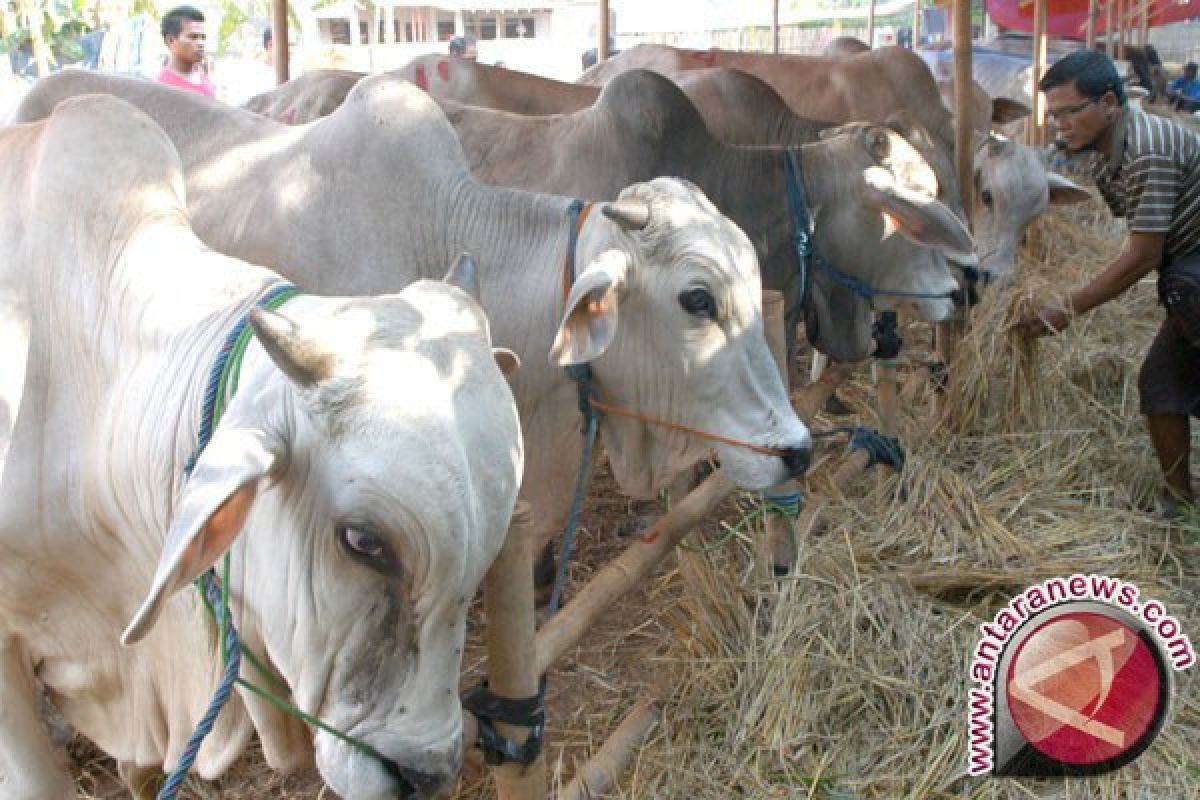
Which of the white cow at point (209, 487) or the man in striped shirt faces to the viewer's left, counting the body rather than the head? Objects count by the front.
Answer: the man in striped shirt

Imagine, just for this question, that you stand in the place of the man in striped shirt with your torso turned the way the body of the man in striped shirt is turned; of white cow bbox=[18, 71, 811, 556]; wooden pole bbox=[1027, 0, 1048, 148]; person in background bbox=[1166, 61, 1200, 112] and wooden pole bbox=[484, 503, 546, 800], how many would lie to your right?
2

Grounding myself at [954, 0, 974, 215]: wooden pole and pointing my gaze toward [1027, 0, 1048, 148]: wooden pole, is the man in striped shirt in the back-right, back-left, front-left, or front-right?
back-right

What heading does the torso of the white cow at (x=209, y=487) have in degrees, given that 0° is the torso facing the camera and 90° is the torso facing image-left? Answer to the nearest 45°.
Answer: approximately 315°

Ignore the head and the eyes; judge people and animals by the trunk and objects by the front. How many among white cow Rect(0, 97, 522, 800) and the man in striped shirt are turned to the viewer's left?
1

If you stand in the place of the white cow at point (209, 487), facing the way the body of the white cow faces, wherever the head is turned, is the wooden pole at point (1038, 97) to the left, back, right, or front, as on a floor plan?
left

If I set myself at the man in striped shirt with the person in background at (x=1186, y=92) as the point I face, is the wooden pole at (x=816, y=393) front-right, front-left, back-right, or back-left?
back-left

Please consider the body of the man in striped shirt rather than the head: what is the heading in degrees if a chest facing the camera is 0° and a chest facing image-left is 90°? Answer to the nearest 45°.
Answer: approximately 90°

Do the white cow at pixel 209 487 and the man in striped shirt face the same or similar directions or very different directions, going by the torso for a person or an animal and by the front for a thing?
very different directions

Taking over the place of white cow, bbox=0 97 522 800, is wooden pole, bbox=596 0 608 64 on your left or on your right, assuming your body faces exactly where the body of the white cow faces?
on your left
